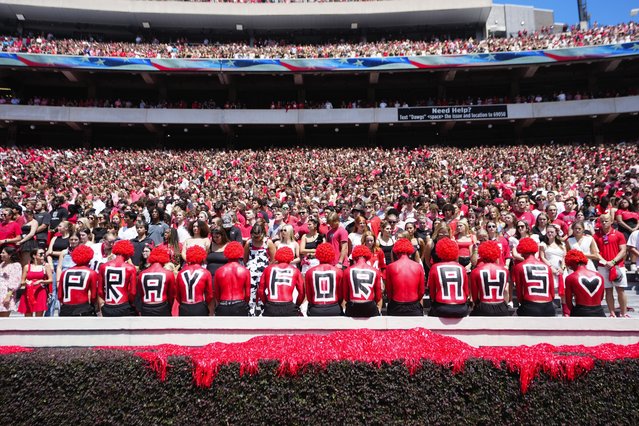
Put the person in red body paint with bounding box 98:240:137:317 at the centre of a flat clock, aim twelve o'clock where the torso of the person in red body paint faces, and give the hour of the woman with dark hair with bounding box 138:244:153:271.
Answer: The woman with dark hair is roughly at 1 o'clock from the person in red body paint.

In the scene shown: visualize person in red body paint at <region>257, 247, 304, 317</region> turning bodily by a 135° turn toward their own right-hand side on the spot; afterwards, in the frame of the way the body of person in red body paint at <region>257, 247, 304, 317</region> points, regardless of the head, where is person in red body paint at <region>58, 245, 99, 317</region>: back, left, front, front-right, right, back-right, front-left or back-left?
back-right

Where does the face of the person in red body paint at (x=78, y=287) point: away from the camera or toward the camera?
away from the camera

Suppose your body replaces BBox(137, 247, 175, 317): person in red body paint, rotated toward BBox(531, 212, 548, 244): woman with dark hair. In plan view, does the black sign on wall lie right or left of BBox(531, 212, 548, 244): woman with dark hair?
left

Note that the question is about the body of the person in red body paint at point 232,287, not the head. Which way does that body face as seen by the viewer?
away from the camera

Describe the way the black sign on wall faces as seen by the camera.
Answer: facing the viewer

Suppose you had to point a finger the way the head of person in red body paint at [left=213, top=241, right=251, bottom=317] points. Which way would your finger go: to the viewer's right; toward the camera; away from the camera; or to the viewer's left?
away from the camera

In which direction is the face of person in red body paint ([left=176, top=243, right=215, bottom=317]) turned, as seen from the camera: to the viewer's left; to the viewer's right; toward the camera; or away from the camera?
away from the camera

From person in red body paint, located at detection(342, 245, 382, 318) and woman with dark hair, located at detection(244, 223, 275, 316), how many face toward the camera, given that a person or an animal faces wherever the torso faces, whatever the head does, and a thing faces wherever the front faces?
1

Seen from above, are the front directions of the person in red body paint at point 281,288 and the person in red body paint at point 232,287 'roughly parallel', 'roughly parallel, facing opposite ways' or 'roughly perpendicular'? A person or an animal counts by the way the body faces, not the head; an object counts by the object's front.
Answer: roughly parallel

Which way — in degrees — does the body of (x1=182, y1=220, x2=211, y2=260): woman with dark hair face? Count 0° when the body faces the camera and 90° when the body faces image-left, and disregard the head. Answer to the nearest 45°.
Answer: approximately 0°

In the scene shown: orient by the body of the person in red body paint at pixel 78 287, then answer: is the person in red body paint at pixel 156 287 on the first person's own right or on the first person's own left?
on the first person's own right

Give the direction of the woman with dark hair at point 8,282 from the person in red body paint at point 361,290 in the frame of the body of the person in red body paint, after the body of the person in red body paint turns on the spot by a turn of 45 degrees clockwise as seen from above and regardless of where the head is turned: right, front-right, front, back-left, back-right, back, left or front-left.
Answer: back-left

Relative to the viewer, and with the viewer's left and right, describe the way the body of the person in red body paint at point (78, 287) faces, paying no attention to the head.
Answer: facing away from the viewer

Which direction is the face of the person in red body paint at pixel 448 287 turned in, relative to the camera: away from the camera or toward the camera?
away from the camera

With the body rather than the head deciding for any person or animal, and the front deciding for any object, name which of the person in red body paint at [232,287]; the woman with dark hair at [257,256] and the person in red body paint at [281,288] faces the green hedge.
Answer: the woman with dark hair

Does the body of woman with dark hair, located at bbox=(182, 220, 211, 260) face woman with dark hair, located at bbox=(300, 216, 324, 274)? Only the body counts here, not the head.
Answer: no

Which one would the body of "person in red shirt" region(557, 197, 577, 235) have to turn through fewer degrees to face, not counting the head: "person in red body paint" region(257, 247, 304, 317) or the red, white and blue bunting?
the person in red body paint

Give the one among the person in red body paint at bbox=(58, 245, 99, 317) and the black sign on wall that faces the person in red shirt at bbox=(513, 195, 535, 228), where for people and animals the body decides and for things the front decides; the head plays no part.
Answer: the black sign on wall

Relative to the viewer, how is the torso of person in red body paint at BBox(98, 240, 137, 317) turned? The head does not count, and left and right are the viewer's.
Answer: facing away from the viewer
